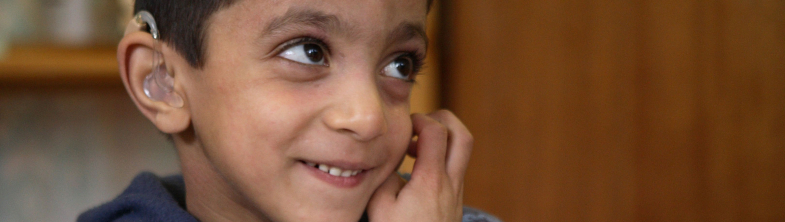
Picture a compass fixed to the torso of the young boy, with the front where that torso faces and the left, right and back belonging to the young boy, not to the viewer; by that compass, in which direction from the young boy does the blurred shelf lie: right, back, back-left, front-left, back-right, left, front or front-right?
back

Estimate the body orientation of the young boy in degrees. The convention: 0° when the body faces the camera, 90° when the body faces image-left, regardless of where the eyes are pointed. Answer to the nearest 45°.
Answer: approximately 315°

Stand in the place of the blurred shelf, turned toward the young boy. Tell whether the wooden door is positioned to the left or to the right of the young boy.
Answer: left

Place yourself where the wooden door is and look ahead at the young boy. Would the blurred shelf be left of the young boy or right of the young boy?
right
